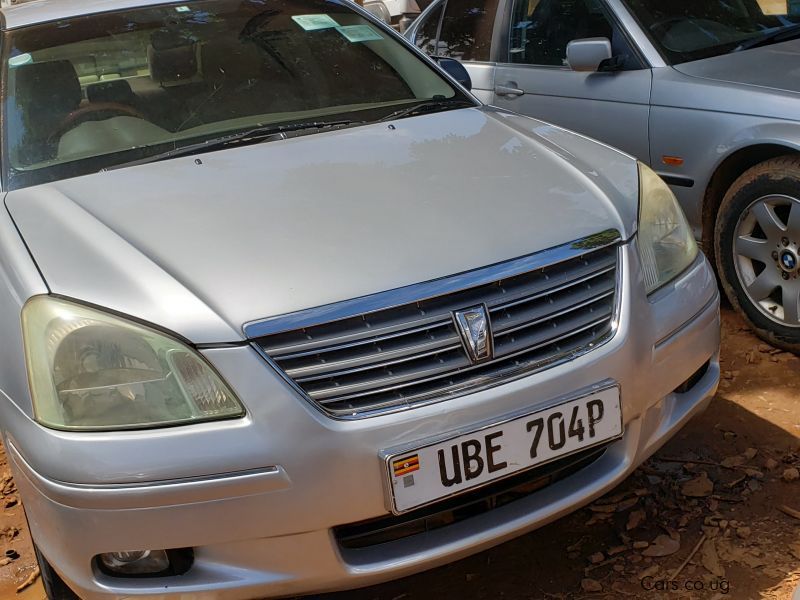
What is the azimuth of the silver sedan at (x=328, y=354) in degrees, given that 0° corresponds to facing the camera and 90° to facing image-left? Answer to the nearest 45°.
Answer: approximately 315°

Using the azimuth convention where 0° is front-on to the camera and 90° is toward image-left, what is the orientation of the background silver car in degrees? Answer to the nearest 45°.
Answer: approximately 315°

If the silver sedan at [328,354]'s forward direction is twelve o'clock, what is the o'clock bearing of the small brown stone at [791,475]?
The small brown stone is roughly at 10 o'clock from the silver sedan.

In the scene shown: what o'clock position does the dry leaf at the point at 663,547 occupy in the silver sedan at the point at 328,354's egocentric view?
The dry leaf is roughly at 12 o'clock from the silver sedan.
